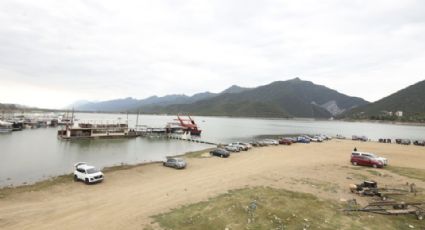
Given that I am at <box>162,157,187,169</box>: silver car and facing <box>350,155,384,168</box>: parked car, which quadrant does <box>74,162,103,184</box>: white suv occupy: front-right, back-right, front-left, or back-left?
back-right

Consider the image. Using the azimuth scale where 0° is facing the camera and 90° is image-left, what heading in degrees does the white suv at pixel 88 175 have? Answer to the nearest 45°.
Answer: approximately 315°

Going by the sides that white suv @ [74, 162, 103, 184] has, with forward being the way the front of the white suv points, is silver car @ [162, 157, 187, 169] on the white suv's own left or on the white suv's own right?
on the white suv's own left

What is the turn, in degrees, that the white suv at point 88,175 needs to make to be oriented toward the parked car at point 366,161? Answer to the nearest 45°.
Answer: approximately 45° to its left

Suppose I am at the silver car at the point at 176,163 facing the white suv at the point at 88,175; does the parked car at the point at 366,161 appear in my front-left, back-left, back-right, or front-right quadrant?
back-left
